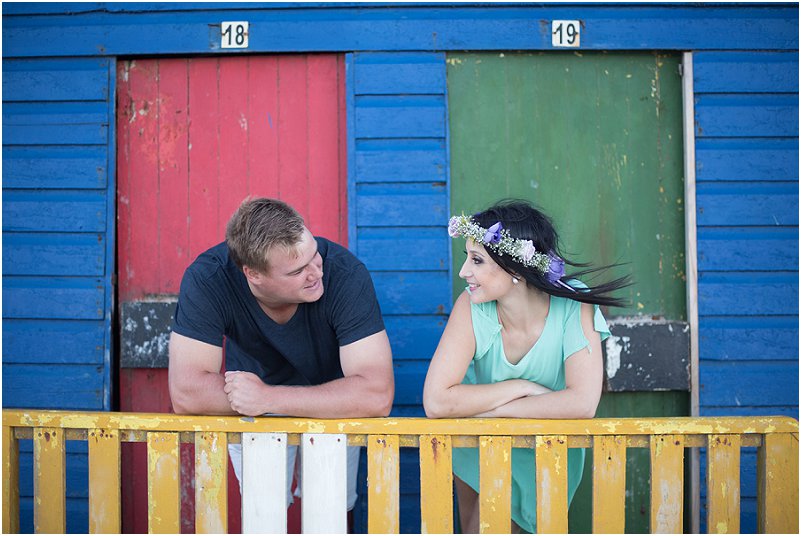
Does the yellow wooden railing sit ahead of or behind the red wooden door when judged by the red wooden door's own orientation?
ahead

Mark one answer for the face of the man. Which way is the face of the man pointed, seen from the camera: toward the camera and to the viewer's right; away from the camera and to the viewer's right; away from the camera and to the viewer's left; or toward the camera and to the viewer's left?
toward the camera and to the viewer's right

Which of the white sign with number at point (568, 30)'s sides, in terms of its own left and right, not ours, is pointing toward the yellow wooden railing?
front

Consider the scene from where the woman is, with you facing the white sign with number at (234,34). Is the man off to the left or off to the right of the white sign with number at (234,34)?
left

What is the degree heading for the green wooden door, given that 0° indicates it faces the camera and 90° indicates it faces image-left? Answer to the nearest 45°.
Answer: approximately 0°

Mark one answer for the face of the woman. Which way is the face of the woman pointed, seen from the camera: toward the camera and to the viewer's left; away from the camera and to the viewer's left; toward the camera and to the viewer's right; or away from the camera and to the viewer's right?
toward the camera and to the viewer's left

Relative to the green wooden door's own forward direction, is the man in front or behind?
in front

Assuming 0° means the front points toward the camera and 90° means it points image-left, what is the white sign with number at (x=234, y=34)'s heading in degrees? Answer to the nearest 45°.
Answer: approximately 0°

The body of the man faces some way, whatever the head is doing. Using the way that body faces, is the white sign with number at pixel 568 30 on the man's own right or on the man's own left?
on the man's own left

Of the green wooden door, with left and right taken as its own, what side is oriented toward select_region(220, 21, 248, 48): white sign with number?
right
